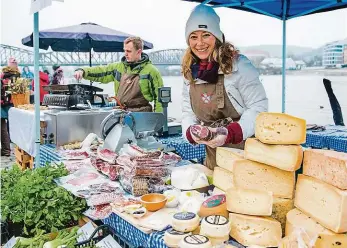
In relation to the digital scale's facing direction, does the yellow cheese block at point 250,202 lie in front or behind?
in front

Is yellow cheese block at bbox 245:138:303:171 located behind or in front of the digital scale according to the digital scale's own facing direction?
in front

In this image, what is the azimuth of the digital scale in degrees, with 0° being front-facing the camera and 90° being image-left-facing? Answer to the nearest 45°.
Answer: approximately 0°

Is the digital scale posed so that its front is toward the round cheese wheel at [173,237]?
yes

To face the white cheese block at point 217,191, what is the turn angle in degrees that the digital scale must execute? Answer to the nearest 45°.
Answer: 0° — it already faces it

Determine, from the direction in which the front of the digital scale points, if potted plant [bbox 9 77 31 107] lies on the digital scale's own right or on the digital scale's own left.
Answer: on the digital scale's own right

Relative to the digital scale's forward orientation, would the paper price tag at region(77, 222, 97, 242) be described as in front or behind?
in front
